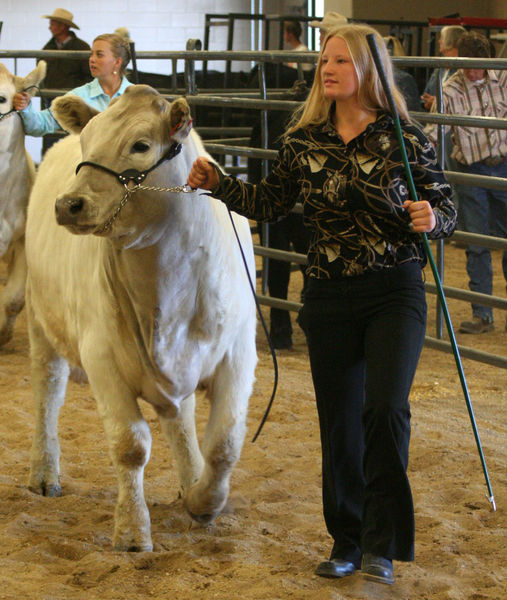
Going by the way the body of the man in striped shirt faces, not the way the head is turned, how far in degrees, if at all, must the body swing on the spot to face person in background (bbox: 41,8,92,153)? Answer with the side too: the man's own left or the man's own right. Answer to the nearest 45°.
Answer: approximately 90° to the man's own right

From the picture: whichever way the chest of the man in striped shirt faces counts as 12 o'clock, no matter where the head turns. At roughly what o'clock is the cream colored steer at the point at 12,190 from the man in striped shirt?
The cream colored steer is roughly at 1 o'clock from the man in striped shirt.

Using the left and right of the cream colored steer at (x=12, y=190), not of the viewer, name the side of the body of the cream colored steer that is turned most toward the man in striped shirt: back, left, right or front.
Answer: left

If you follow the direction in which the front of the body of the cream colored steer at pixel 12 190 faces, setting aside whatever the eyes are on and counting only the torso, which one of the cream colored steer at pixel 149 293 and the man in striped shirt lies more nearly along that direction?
the cream colored steer

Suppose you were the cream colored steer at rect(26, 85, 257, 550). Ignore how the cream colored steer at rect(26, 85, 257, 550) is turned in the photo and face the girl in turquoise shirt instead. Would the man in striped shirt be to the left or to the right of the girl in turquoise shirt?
right

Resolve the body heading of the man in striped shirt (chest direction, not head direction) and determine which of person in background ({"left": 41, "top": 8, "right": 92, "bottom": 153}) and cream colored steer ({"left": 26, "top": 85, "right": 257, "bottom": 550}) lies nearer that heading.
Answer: the cream colored steer

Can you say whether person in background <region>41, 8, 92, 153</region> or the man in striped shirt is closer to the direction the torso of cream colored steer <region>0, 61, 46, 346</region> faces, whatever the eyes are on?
the man in striped shirt

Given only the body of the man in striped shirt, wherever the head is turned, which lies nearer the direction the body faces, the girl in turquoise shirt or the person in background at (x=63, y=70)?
the girl in turquoise shirt

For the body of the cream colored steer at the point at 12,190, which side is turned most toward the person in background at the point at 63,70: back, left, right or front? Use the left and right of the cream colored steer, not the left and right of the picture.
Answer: back
